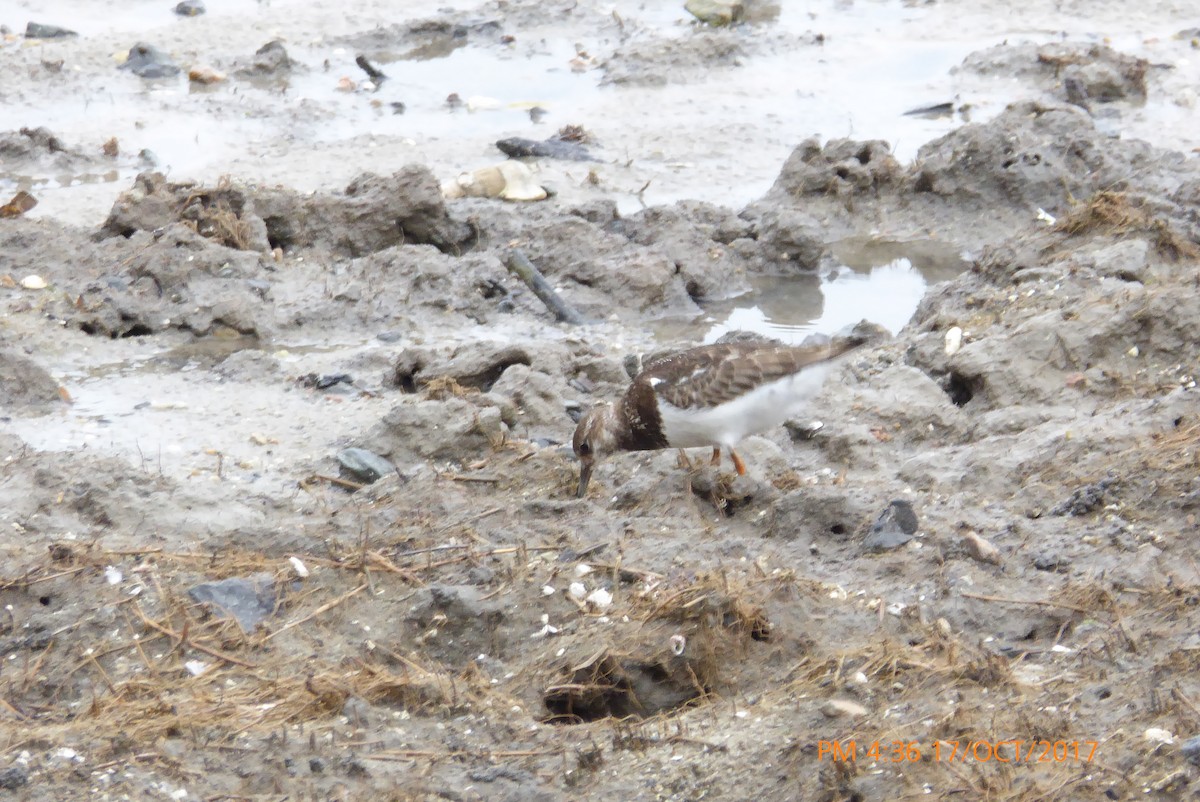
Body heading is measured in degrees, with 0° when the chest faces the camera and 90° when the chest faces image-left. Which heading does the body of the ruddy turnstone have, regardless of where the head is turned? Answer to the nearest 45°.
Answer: approximately 90°

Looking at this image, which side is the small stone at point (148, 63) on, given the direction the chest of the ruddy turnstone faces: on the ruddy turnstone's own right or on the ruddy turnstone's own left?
on the ruddy turnstone's own right

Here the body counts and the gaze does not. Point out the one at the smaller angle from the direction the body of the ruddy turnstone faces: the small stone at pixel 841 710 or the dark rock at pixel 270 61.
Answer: the dark rock

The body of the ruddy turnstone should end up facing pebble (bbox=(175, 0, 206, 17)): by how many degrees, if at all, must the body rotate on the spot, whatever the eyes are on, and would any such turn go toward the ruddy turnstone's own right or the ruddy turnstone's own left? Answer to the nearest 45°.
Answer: approximately 45° to the ruddy turnstone's own right

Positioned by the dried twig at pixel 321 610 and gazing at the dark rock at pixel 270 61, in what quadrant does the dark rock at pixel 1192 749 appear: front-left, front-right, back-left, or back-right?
back-right

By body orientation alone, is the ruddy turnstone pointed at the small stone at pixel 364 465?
yes

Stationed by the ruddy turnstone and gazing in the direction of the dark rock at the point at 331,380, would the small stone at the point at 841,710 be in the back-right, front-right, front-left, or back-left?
back-left

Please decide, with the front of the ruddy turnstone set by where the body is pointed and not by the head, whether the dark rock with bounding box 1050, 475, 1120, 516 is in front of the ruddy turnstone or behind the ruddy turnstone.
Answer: behind

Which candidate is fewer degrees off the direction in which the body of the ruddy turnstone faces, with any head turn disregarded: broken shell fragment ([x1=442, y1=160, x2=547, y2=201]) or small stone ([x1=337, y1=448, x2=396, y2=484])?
the small stone

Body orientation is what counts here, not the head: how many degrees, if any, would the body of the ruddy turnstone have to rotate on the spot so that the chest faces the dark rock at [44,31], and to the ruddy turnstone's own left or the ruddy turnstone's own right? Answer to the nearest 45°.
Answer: approximately 45° to the ruddy turnstone's own right

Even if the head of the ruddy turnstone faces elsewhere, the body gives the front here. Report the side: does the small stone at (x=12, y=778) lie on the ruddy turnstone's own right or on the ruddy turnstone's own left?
on the ruddy turnstone's own left

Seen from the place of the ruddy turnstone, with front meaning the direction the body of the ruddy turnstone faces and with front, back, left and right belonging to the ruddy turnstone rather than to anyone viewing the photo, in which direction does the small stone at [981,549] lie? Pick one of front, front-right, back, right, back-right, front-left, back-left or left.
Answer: back-left
